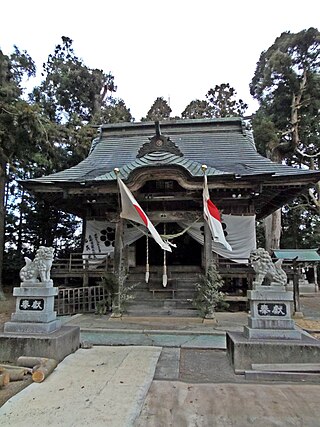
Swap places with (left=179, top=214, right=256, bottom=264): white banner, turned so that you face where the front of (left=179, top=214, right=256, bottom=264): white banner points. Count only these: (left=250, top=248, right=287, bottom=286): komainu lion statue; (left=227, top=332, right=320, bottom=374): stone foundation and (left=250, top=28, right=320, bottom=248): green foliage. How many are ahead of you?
2

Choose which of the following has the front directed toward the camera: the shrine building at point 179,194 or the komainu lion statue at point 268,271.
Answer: the shrine building

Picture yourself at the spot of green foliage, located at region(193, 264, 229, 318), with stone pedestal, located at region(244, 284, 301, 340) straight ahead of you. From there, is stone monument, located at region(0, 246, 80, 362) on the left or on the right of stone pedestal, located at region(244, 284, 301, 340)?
right

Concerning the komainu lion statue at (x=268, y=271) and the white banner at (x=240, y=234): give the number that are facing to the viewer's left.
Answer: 1

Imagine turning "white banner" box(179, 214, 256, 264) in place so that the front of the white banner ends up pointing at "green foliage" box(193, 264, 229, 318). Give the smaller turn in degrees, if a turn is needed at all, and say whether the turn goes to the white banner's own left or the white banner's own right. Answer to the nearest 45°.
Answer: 0° — it already faces it

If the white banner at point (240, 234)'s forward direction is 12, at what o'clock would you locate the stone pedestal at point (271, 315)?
The stone pedestal is roughly at 12 o'clock from the white banner.

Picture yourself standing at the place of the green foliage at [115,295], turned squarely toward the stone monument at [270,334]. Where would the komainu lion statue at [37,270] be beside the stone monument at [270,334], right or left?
right

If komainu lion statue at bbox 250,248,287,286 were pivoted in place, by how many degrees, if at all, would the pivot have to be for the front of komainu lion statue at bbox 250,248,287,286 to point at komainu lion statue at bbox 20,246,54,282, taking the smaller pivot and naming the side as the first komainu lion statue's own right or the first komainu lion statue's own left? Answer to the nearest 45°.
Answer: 0° — it already faces it

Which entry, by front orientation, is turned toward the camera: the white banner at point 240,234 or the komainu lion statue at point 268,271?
the white banner

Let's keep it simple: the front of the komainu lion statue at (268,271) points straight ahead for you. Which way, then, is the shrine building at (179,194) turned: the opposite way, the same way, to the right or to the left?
to the left

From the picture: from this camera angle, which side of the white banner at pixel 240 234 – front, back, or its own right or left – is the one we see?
front

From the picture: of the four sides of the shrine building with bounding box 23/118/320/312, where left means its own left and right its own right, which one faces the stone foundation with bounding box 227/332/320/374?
front

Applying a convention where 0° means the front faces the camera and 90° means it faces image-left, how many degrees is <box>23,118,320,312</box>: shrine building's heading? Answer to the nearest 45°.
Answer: approximately 0°

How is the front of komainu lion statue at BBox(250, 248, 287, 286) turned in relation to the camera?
facing to the left of the viewer

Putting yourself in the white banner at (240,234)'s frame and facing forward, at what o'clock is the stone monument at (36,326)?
The stone monument is roughly at 1 o'clock from the white banner.
